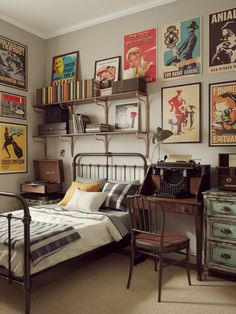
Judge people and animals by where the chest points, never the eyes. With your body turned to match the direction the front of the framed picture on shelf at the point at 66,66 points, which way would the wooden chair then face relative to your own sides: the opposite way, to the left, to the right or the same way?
the opposite way

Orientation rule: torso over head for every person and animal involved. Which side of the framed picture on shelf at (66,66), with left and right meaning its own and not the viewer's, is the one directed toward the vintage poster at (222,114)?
left

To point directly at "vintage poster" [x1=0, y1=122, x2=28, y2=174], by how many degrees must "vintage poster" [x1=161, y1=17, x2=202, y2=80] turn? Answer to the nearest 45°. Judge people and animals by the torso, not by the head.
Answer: approximately 45° to its right

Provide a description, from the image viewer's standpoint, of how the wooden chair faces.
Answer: facing away from the viewer and to the right of the viewer

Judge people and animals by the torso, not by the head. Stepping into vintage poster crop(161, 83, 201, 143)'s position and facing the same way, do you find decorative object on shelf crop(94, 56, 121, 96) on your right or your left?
on your right

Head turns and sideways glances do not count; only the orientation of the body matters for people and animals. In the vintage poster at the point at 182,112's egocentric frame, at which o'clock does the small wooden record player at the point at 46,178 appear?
The small wooden record player is roughly at 2 o'clock from the vintage poster.

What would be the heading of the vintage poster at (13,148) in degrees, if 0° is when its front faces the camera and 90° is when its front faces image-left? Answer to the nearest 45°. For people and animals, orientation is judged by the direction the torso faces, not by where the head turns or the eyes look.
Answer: approximately 315°

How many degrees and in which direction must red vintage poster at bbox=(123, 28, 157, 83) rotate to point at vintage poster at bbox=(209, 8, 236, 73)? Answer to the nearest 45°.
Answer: approximately 90° to its left

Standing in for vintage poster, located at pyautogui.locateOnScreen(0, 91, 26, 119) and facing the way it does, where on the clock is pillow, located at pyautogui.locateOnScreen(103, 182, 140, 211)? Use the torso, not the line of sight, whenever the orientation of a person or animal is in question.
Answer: The pillow is roughly at 12 o'clock from the vintage poster.

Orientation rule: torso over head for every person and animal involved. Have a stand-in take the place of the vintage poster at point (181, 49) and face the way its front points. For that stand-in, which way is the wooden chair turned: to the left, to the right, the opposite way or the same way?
the opposite way

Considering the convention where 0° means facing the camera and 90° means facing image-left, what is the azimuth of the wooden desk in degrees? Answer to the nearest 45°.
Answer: approximately 45°
